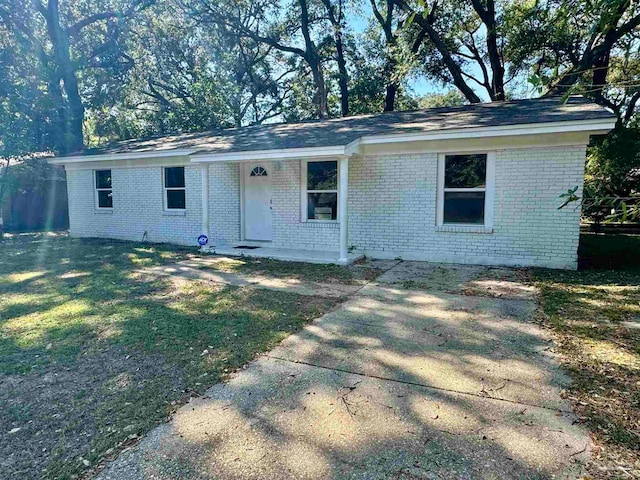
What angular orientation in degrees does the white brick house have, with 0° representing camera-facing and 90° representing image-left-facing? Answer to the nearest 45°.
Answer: approximately 45°
